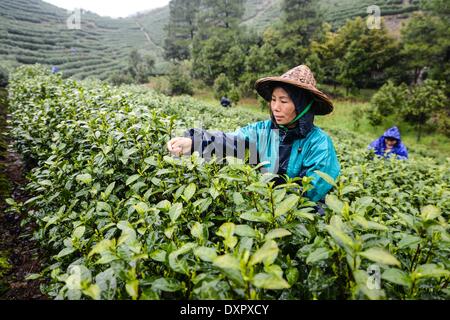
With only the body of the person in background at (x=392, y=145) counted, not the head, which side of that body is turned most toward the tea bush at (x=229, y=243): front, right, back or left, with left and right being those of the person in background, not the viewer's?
front

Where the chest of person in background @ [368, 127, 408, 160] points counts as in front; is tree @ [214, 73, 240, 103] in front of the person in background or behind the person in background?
behind

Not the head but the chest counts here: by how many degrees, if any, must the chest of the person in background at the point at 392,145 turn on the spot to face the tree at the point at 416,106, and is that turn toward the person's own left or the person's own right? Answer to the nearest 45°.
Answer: approximately 180°

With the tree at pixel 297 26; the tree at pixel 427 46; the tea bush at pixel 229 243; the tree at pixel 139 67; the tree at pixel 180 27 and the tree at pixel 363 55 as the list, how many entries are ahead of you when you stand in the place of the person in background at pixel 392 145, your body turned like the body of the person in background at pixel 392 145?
1

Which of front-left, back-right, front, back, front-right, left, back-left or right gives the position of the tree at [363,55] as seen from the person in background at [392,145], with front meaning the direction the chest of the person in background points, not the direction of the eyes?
back

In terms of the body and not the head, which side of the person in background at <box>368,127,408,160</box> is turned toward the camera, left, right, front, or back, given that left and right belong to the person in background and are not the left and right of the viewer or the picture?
front

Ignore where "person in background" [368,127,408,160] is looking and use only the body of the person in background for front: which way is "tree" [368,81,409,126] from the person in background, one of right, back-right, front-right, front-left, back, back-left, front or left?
back

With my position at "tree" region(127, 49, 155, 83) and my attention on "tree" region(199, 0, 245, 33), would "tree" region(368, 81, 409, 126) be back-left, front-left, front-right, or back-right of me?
front-right

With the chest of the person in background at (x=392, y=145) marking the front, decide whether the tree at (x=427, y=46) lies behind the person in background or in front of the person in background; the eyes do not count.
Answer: behind

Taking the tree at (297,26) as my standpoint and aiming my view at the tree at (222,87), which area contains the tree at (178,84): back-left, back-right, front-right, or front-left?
front-right

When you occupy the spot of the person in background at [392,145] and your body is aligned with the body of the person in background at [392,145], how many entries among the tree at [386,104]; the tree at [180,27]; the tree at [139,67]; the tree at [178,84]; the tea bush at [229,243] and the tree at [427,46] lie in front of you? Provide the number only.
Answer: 1
